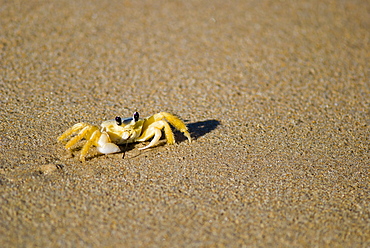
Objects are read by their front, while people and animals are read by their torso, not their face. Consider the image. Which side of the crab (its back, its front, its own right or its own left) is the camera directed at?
front
